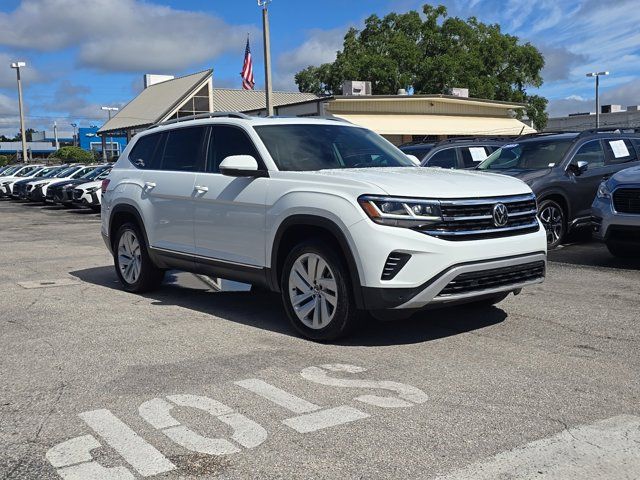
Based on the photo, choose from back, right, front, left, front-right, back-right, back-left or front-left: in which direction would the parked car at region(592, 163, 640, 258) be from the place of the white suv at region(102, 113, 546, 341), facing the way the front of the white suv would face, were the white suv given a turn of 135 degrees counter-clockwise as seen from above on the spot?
front-right

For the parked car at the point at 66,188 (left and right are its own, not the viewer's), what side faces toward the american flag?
back

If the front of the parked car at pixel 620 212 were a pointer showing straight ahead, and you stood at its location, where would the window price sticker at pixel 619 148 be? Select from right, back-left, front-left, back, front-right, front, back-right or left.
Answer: back-right

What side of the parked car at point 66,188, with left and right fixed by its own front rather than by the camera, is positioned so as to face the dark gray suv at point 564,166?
left

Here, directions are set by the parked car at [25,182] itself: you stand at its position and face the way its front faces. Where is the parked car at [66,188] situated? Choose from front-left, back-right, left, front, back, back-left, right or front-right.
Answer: front-left

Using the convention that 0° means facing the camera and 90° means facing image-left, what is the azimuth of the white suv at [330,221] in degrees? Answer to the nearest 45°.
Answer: approximately 315°

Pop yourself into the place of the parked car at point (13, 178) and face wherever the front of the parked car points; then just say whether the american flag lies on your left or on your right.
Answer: on your left

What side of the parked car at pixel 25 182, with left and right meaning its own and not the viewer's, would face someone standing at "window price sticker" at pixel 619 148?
left

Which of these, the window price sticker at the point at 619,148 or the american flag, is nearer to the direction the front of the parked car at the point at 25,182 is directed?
the window price sticker

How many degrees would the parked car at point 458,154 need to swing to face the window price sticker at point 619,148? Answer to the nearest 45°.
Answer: approximately 135° to its left

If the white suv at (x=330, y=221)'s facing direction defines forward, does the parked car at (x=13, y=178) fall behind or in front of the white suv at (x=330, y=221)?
behind

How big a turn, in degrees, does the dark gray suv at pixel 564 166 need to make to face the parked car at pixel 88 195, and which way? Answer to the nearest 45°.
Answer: approximately 90° to its right

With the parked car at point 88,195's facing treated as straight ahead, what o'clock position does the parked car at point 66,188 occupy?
the parked car at point 66,188 is roughly at 4 o'clock from the parked car at point 88,195.

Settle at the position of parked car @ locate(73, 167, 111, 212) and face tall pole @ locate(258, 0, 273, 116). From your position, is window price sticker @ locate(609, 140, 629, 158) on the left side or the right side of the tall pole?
right

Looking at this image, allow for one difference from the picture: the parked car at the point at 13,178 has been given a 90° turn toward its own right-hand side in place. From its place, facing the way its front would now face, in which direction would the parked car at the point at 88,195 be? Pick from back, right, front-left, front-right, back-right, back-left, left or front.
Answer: back-left
